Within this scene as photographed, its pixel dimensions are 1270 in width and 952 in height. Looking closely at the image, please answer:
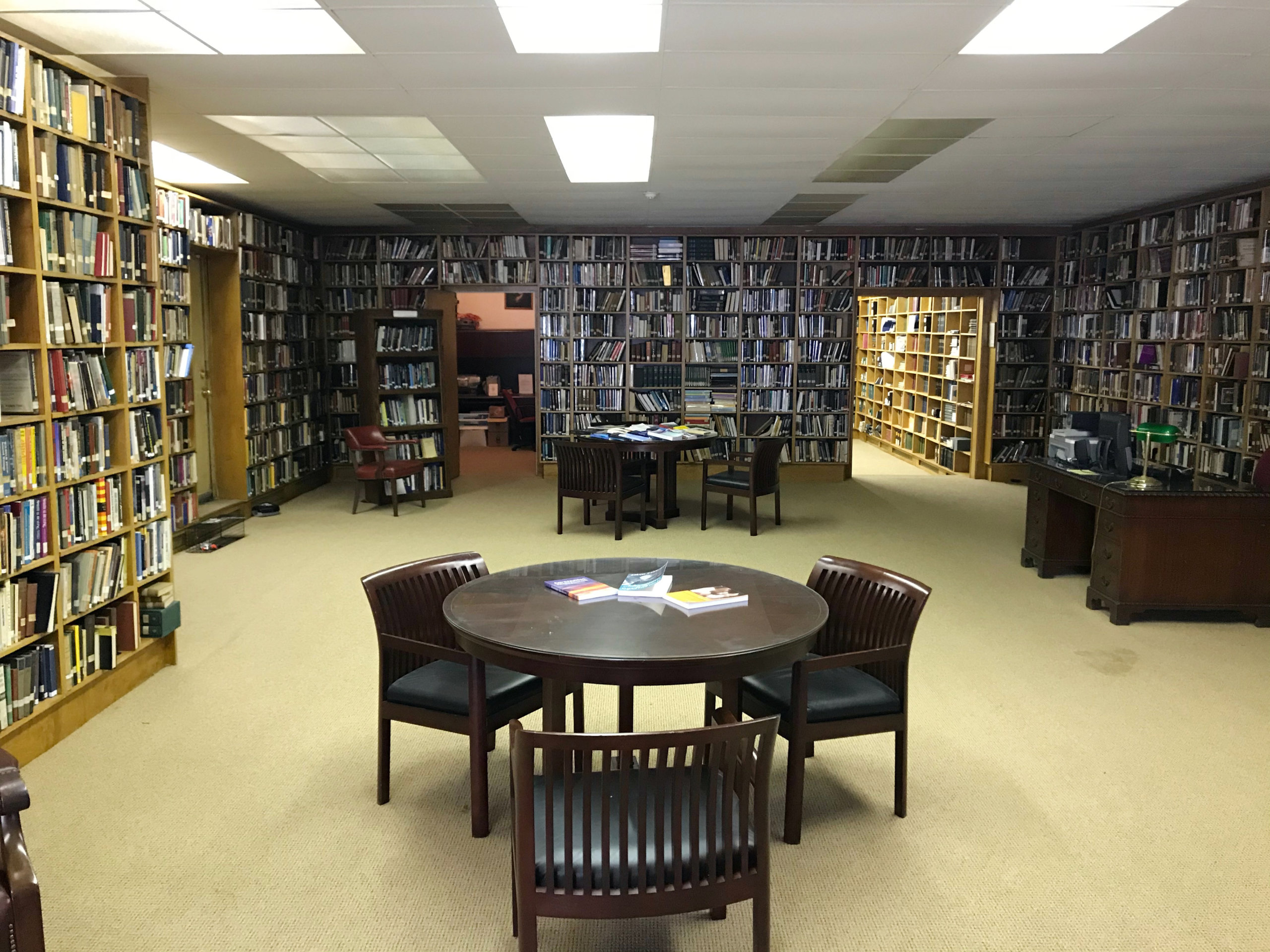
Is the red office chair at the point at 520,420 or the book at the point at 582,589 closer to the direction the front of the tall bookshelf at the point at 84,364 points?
the book

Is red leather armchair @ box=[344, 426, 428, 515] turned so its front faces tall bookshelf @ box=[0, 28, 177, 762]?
no

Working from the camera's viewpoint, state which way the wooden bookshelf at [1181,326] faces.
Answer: facing the viewer and to the left of the viewer

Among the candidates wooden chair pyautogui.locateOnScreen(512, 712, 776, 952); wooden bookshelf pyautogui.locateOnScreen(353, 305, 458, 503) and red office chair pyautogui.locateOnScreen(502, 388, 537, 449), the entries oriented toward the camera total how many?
1

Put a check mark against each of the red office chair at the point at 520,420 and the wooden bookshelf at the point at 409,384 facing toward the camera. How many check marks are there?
1

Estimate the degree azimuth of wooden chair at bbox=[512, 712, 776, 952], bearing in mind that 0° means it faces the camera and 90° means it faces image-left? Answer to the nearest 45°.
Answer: approximately 180°

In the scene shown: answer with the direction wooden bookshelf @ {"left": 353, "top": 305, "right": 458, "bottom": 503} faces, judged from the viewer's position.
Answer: facing the viewer

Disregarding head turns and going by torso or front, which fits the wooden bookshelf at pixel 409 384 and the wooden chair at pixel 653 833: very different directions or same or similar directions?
very different directions

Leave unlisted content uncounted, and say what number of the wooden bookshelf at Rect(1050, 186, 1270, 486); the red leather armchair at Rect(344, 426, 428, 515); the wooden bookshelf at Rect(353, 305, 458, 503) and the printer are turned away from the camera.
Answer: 0

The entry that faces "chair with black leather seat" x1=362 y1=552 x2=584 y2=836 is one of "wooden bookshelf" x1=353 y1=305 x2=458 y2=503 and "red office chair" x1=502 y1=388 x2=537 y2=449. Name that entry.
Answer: the wooden bookshelf

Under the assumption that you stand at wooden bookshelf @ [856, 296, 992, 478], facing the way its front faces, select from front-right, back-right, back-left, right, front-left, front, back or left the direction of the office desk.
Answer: front-left

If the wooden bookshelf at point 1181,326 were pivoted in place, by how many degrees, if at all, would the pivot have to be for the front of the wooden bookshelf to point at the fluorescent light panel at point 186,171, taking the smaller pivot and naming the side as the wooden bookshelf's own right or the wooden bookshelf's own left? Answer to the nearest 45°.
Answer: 0° — it already faces it

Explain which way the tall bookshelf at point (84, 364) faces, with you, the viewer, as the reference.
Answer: facing the viewer and to the right of the viewer

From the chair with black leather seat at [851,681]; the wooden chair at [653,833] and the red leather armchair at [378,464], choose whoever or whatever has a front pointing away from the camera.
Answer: the wooden chair

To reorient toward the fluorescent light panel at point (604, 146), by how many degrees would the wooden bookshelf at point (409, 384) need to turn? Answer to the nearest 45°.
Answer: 0° — it already faces it

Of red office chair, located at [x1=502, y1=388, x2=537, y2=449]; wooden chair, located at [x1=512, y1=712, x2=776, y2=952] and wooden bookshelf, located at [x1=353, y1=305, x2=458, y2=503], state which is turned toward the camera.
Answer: the wooden bookshelf
